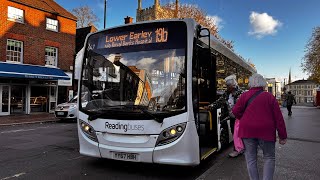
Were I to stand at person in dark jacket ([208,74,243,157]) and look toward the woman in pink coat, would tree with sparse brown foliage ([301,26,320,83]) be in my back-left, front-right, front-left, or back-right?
back-left

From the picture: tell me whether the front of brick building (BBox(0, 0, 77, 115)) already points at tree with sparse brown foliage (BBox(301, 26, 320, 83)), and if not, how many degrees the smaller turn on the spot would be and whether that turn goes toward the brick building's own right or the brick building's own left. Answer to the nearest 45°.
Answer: approximately 45° to the brick building's own left

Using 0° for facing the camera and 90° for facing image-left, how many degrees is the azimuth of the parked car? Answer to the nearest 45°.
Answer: approximately 45°

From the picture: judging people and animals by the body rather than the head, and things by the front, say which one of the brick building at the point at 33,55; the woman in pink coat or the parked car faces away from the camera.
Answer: the woman in pink coat

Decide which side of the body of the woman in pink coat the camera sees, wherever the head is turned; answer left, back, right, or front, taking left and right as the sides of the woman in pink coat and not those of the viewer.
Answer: back

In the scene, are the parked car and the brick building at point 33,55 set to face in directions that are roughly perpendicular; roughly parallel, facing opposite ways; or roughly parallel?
roughly perpendicular

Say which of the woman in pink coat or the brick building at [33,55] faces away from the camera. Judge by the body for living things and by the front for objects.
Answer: the woman in pink coat

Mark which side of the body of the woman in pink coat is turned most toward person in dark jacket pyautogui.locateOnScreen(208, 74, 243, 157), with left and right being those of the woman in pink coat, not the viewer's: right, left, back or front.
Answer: front

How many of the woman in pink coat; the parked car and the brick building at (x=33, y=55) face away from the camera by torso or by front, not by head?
1

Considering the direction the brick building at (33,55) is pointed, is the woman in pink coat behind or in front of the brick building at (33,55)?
in front

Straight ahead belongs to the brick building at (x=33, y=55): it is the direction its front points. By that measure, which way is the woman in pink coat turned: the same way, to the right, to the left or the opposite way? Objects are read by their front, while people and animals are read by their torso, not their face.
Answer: to the left
